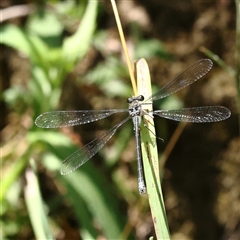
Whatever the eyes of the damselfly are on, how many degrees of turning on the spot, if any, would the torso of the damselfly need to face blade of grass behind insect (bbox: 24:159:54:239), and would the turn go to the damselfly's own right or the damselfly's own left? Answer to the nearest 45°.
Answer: approximately 90° to the damselfly's own left

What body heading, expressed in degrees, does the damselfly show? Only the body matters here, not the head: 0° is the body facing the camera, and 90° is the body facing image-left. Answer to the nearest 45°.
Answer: approximately 180°
